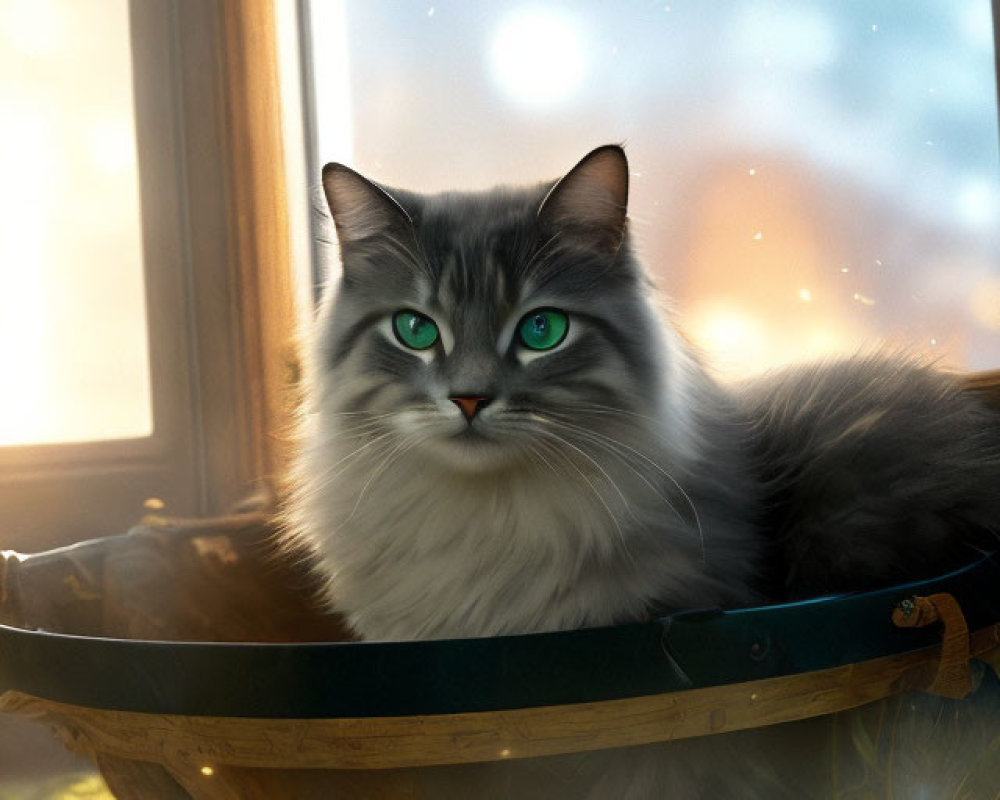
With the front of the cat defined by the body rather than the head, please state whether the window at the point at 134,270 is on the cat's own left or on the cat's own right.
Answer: on the cat's own right

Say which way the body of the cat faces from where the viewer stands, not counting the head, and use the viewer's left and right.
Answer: facing the viewer and to the left of the viewer
